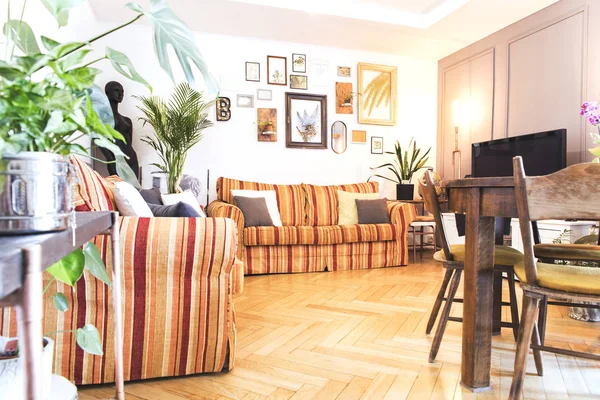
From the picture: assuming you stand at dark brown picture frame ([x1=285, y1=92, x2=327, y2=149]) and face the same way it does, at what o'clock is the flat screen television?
The flat screen television is roughly at 10 o'clock from the dark brown picture frame.

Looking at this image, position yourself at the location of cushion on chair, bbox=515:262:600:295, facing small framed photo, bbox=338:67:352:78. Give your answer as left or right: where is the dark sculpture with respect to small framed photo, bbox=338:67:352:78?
left

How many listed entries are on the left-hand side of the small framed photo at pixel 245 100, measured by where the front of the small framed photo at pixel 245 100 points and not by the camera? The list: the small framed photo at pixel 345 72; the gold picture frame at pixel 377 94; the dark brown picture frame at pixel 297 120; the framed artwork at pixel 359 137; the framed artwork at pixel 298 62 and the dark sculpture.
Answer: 5

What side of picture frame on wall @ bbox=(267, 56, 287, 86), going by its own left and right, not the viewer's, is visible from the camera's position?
front

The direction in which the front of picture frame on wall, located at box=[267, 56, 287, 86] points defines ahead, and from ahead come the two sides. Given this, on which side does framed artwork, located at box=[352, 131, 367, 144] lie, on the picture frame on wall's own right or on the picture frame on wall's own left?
on the picture frame on wall's own left

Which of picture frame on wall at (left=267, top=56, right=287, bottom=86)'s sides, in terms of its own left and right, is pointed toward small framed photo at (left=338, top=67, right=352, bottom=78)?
left

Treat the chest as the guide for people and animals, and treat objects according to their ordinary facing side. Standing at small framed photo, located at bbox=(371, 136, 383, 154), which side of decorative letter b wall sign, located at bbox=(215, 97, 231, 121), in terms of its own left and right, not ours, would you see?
left

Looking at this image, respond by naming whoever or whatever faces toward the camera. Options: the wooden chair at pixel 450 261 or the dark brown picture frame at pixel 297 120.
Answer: the dark brown picture frame

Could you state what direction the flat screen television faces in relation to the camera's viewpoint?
facing the viewer and to the left of the viewer

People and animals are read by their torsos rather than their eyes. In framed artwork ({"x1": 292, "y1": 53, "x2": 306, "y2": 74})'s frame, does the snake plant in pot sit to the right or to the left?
on its left

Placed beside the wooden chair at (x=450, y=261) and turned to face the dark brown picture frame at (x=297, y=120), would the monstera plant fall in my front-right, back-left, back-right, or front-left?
back-left

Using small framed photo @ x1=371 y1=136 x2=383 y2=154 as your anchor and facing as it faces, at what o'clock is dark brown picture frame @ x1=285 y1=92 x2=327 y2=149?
The dark brown picture frame is roughly at 2 o'clock from the small framed photo.

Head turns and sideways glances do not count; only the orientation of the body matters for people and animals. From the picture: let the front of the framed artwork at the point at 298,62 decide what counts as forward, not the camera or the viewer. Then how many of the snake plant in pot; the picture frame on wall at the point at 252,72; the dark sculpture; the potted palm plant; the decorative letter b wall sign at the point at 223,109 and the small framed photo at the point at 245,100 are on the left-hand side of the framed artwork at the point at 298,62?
1

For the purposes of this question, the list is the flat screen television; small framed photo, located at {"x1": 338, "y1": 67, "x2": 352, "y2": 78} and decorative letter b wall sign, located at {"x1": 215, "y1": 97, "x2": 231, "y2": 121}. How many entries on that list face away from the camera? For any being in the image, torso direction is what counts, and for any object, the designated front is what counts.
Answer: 0

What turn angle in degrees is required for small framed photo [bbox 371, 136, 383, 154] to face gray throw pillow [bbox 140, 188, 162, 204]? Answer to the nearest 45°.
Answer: approximately 45° to its right

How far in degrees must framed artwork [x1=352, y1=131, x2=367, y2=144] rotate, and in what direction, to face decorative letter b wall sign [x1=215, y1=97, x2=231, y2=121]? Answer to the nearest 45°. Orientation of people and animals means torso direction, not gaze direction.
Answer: approximately 45° to its right

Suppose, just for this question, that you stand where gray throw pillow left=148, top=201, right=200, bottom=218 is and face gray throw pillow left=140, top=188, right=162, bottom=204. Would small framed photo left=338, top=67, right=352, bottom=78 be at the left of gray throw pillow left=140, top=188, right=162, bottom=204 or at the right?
right

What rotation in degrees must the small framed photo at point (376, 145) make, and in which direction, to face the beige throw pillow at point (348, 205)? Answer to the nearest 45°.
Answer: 0° — it already faces it

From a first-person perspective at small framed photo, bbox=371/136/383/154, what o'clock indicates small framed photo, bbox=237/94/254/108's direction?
small framed photo, bbox=237/94/254/108 is roughly at 2 o'clock from small framed photo, bbox=371/136/383/154.

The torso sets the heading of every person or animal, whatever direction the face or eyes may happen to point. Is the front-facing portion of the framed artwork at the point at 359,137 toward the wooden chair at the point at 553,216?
yes

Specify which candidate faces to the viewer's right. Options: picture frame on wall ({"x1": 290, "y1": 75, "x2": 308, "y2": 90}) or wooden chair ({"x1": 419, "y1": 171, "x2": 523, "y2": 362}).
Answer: the wooden chair

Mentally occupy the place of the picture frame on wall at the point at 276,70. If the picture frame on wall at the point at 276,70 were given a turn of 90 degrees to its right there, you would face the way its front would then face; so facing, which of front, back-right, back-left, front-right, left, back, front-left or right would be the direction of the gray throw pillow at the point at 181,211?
left

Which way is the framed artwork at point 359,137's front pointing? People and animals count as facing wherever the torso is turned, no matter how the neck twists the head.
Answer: toward the camera

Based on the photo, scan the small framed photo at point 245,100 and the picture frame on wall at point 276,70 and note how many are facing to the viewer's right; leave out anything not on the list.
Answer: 0
